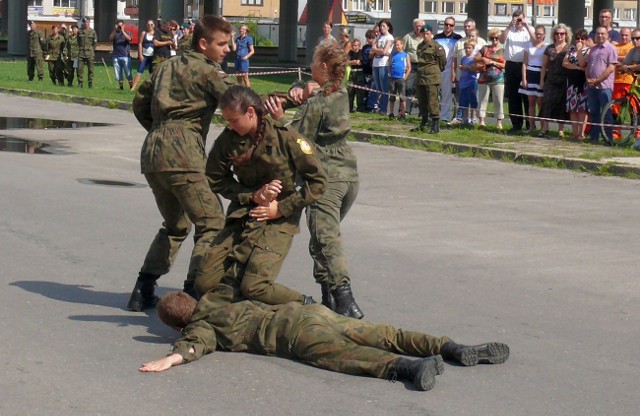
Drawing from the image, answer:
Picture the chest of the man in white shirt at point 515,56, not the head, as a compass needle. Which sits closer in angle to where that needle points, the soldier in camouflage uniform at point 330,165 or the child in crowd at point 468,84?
the soldier in camouflage uniform

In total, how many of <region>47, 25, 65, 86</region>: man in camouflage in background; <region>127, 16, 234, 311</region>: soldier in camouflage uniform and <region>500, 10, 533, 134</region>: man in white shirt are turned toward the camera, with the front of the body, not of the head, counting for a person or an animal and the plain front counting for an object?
2

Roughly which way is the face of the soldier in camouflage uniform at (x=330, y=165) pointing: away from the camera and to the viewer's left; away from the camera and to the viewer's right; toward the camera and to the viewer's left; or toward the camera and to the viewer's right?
away from the camera and to the viewer's left

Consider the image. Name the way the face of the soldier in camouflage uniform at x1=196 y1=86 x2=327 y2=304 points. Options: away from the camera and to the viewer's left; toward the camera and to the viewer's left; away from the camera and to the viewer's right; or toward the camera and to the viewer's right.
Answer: toward the camera and to the viewer's left

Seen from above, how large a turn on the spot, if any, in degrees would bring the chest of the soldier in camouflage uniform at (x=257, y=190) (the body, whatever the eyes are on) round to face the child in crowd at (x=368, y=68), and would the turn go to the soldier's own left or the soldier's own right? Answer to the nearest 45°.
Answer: approximately 135° to the soldier's own right

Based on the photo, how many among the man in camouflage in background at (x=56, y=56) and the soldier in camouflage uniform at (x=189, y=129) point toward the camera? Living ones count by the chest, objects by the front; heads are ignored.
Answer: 1

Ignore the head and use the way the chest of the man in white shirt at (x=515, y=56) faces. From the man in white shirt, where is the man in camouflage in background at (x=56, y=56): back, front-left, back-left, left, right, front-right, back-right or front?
back-right

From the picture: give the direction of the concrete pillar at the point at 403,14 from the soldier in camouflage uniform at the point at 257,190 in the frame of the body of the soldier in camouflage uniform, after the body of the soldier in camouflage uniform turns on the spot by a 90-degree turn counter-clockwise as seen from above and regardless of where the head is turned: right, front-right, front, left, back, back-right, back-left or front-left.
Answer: back-left

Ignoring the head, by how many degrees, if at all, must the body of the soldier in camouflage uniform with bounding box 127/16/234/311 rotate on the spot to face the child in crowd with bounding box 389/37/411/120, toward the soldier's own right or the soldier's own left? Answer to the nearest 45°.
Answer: approximately 45° to the soldier's own left

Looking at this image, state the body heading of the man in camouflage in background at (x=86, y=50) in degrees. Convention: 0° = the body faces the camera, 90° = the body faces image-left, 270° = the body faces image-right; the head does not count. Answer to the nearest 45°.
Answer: approximately 0°

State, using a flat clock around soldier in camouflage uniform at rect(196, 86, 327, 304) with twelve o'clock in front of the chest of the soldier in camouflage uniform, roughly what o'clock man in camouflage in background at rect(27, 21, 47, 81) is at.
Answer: The man in camouflage in background is roughly at 4 o'clock from the soldier in camouflage uniform.
